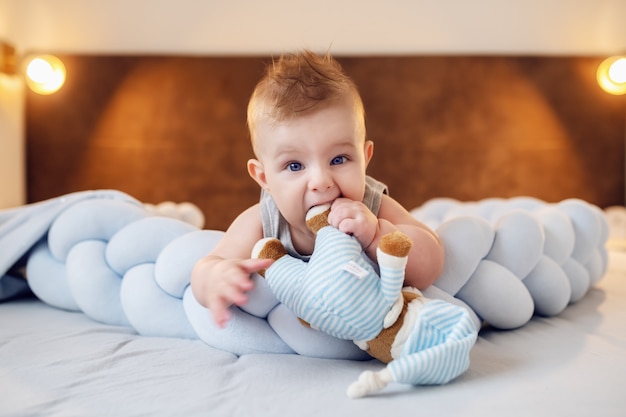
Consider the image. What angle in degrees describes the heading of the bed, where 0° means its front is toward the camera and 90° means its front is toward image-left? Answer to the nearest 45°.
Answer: approximately 0°

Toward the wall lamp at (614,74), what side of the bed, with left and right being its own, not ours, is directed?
left
